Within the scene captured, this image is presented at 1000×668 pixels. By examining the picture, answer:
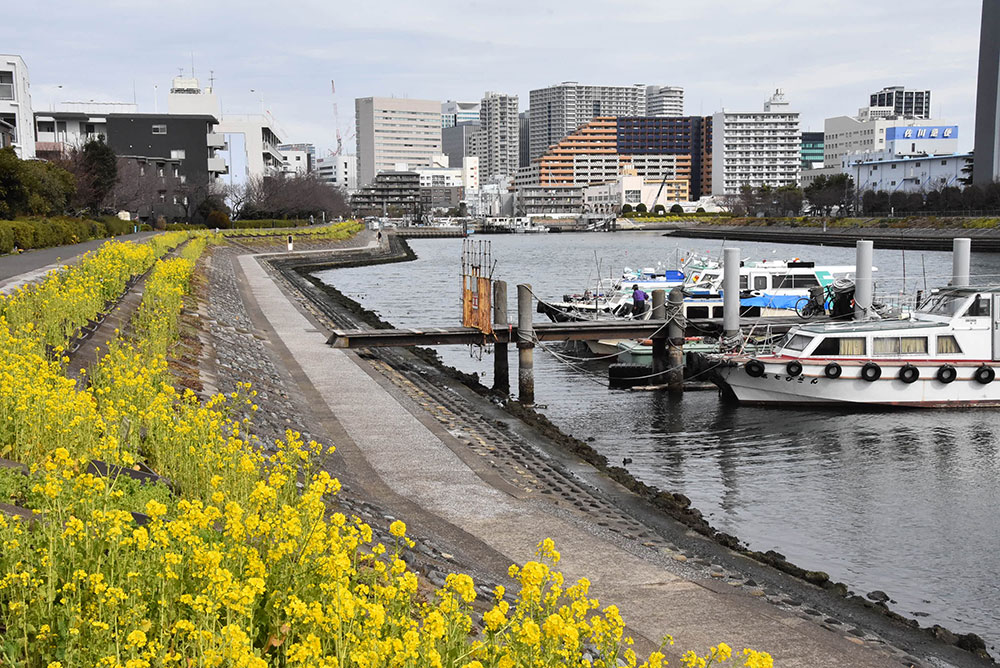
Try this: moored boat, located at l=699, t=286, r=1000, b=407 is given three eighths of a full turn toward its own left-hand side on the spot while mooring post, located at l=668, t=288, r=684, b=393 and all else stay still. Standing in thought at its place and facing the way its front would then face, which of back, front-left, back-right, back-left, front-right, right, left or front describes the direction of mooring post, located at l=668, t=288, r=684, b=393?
back-right

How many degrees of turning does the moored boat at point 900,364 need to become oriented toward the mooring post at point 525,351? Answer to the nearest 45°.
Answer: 0° — it already faces it

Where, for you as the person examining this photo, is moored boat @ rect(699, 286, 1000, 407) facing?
facing to the left of the viewer

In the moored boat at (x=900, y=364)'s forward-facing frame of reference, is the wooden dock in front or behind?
in front

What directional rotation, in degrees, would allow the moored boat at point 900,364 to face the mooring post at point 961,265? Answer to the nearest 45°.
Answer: approximately 90° to its right

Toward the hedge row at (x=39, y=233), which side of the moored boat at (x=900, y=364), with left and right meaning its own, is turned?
front

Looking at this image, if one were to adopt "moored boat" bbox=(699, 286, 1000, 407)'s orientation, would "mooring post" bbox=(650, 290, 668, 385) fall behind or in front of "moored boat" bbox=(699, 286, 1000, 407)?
in front

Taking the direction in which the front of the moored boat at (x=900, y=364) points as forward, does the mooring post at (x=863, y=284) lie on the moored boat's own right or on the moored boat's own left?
on the moored boat's own right
